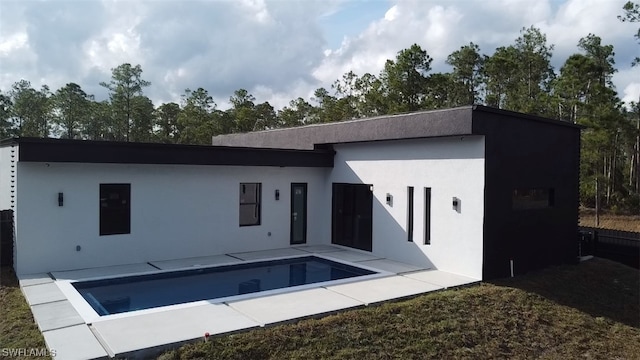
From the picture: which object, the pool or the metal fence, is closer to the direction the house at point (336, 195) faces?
the pool
